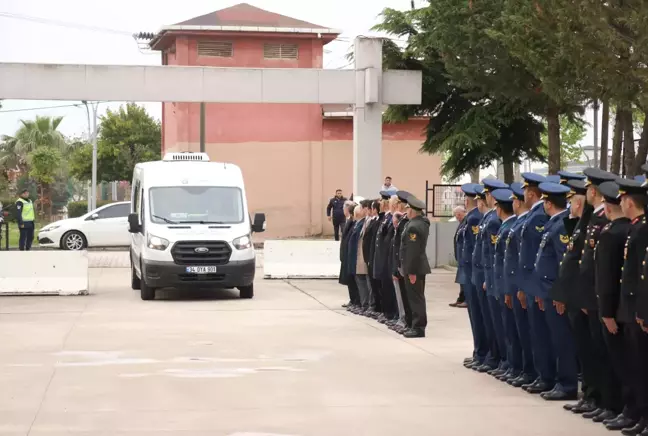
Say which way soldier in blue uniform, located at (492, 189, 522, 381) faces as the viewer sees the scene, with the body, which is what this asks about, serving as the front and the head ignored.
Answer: to the viewer's left

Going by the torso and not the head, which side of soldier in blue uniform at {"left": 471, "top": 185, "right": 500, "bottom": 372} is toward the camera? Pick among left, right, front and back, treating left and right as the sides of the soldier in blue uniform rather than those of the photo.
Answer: left

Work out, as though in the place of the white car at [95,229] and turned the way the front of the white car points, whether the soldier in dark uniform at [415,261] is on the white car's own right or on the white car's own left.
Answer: on the white car's own left

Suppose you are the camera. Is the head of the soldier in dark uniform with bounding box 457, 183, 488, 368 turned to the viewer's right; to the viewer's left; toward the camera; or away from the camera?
to the viewer's left

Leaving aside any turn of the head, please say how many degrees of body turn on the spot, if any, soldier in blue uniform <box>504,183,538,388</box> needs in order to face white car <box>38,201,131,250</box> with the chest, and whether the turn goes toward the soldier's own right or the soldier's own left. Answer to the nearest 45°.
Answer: approximately 45° to the soldier's own right

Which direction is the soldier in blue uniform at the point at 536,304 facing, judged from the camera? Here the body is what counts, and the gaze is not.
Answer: to the viewer's left

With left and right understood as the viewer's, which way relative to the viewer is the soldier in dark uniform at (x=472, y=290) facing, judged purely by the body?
facing to the left of the viewer

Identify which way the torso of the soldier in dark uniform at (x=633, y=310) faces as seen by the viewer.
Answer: to the viewer's left
